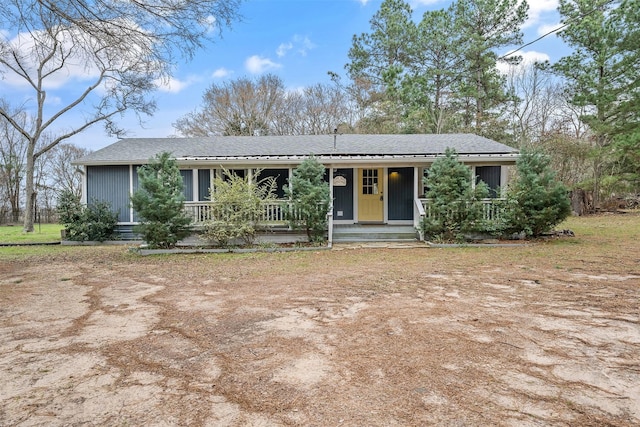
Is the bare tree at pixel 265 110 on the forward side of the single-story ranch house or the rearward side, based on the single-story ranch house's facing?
on the rearward side

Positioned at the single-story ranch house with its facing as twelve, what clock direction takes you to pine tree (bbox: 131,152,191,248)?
The pine tree is roughly at 2 o'clock from the single-story ranch house.

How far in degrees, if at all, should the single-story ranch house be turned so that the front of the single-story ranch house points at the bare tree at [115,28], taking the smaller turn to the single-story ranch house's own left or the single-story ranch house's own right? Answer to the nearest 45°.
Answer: approximately 45° to the single-story ranch house's own right

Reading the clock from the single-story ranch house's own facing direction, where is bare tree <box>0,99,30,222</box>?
The bare tree is roughly at 4 o'clock from the single-story ranch house.

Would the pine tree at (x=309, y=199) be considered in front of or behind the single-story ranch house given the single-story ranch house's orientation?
in front

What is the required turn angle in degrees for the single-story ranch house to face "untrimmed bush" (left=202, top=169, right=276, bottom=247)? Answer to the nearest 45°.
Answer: approximately 45° to its right

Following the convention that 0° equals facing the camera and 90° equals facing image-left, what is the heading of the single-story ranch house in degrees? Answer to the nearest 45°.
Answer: approximately 0°

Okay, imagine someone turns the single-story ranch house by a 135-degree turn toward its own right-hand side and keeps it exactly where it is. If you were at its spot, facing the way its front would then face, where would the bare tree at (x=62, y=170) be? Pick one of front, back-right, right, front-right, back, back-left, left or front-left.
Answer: front
